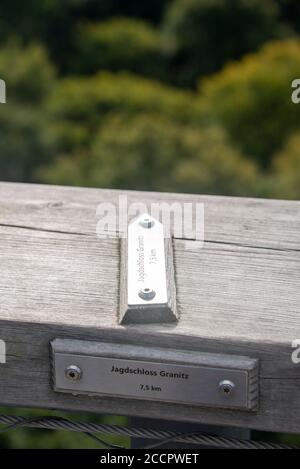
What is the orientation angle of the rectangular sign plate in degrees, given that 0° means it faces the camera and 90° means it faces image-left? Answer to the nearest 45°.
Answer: approximately 0°
